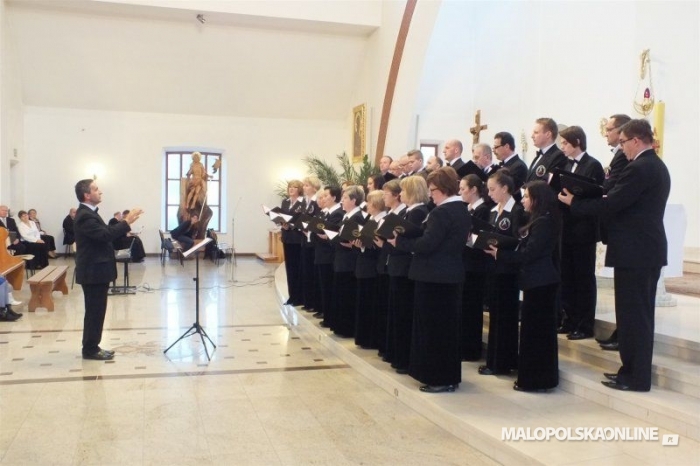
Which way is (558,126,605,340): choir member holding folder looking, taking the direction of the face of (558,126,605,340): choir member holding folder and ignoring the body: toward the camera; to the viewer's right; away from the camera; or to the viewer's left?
to the viewer's left

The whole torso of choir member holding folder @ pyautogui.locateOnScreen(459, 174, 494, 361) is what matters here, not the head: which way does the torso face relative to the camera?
to the viewer's left

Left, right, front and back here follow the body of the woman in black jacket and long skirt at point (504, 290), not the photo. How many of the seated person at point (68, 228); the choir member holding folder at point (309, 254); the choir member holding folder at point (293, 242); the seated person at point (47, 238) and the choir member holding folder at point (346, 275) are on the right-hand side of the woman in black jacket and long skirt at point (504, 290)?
5

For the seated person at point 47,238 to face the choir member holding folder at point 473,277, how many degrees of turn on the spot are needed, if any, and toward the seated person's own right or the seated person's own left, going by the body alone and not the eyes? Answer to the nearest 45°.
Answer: approximately 45° to the seated person's own right

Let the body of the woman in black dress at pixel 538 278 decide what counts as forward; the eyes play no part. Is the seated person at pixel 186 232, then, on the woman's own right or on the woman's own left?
on the woman's own right

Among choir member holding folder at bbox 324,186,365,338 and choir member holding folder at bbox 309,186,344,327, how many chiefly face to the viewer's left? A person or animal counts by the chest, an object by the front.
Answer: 2

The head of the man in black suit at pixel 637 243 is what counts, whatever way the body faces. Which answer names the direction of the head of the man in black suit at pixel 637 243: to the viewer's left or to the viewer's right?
to the viewer's left

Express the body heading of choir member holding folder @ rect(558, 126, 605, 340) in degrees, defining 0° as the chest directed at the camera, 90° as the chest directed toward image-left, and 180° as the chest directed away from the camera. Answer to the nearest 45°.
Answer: approximately 45°

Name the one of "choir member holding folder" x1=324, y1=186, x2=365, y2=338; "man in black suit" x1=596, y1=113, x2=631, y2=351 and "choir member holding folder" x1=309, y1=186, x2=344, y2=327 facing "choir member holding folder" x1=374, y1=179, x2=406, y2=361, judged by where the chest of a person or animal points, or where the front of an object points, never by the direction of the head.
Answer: the man in black suit

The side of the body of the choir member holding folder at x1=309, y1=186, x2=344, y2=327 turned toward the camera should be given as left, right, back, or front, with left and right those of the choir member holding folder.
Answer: left

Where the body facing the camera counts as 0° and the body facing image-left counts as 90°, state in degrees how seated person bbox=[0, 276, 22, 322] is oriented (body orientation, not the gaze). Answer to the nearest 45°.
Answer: approximately 270°

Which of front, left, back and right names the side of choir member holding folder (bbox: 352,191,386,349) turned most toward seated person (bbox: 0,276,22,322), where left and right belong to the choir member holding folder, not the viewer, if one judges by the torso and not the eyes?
front

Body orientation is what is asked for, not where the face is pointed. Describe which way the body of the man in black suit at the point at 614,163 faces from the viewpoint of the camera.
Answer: to the viewer's left

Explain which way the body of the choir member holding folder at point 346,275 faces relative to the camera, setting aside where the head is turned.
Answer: to the viewer's left

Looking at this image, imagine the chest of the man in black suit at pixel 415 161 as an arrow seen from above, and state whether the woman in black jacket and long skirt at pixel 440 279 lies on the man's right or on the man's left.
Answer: on the man's left

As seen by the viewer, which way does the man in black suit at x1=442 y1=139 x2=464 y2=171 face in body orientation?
to the viewer's left

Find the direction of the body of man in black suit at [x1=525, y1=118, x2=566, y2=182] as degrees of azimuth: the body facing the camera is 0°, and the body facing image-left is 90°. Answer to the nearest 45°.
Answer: approximately 45°
